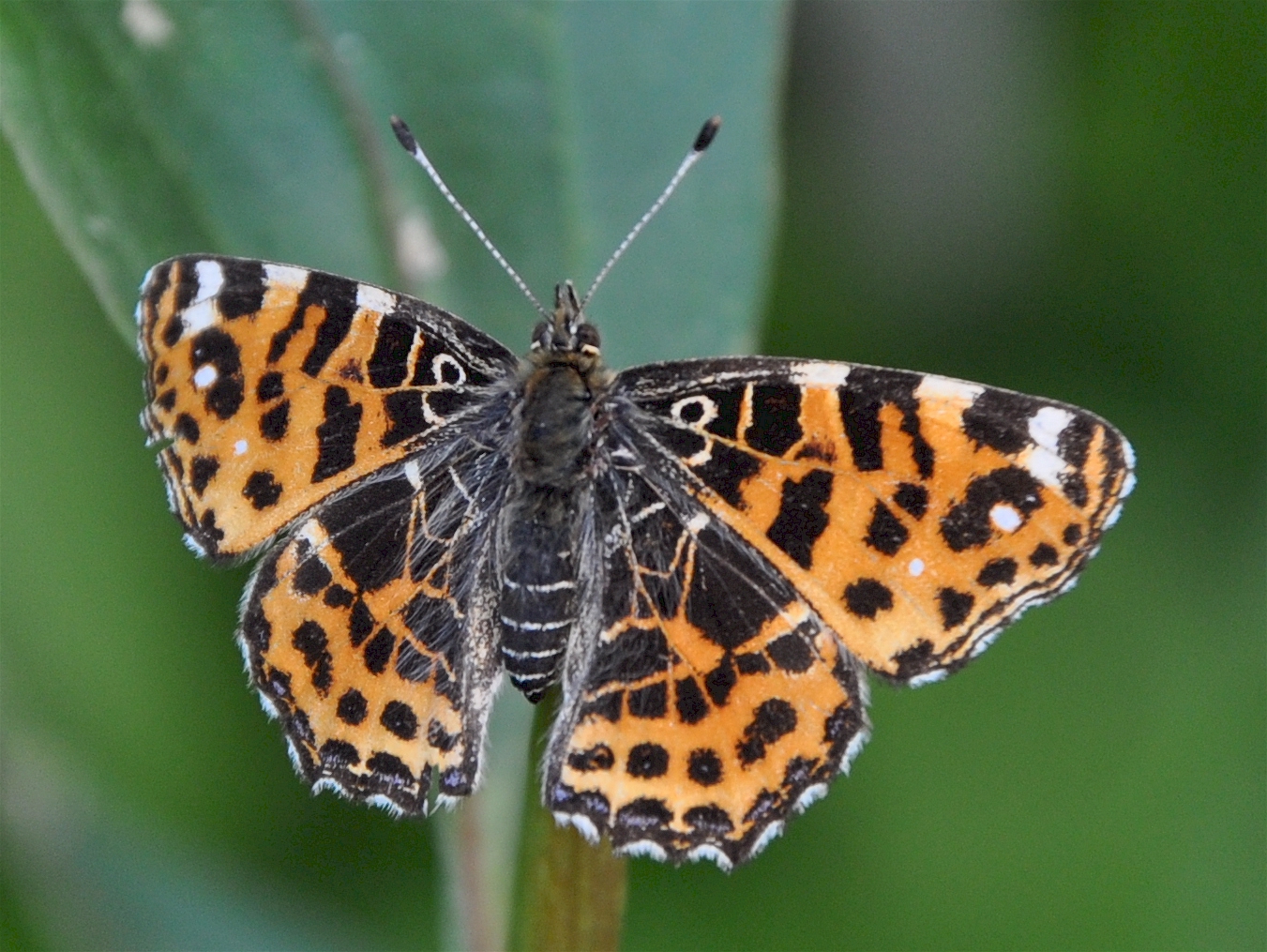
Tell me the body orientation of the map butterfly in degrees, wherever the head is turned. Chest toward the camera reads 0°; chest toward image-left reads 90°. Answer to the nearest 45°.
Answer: approximately 180°
